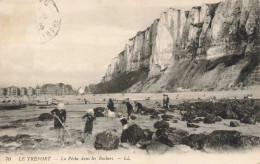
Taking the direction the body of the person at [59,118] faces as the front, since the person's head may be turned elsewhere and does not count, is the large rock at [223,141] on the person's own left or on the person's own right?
on the person's own left

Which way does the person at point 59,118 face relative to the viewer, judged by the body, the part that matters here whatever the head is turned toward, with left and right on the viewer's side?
facing the viewer

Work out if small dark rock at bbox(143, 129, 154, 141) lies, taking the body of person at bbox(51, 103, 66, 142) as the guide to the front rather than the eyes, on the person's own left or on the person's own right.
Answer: on the person's own left

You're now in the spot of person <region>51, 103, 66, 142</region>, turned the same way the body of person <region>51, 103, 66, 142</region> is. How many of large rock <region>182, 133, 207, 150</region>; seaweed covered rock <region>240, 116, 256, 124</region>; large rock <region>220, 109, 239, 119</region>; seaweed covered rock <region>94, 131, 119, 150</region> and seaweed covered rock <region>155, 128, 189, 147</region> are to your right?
0

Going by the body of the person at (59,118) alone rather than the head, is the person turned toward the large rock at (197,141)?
no

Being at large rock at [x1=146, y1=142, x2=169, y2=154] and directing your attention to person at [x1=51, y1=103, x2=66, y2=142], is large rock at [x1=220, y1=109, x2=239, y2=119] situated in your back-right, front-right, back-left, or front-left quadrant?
back-right

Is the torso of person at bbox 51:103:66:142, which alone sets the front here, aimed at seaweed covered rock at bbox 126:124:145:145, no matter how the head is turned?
no

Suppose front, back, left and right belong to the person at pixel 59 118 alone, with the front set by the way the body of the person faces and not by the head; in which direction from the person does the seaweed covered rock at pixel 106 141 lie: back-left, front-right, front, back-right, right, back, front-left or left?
front-left

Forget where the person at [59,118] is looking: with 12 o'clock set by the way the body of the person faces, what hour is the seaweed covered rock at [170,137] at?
The seaweed covered rock is roughly at 10 o'clock from the person.
